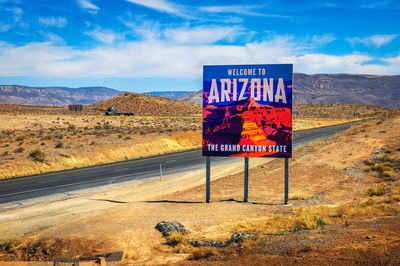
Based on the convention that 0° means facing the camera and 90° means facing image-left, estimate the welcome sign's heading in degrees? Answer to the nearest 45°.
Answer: approximately 0°

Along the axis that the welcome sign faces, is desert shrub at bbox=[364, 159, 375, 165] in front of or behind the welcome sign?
behind

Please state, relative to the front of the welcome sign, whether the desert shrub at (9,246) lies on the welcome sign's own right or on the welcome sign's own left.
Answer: on the welcome sign's own right

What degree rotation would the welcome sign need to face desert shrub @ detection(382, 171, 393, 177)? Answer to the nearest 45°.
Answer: approximately 135° to its left

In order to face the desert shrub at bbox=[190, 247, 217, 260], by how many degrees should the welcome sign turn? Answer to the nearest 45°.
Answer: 0° — it already faces it

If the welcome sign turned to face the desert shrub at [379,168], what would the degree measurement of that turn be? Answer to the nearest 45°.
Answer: approximately 135° to its left
